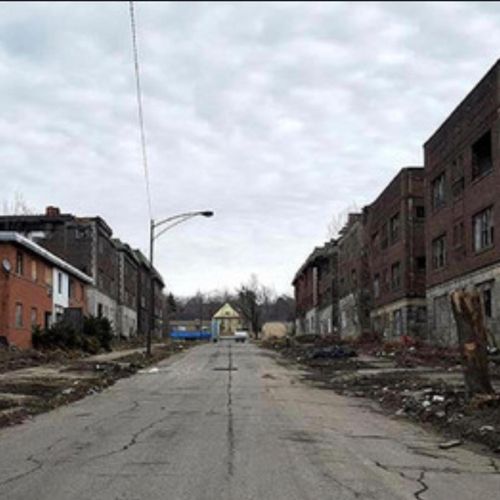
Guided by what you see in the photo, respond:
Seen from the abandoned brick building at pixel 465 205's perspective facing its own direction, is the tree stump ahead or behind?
ahead

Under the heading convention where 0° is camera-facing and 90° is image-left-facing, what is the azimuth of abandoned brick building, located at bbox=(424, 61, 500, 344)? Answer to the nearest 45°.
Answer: approximately 45°

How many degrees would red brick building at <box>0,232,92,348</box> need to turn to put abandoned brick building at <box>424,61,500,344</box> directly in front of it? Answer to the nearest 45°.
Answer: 0° — it already faces it

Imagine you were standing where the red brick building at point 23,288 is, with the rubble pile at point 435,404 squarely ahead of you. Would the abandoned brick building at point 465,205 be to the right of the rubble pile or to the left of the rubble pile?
left

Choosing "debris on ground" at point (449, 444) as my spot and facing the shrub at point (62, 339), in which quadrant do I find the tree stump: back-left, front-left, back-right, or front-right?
front-right

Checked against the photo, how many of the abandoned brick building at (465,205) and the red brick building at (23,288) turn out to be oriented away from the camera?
0

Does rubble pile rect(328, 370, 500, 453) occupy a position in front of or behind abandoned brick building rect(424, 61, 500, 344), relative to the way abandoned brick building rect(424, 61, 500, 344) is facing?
in front

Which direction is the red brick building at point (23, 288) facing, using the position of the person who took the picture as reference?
facing the viewer and to the right of the viewer

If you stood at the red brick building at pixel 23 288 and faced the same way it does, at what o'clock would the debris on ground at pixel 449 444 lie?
The debris on ground is roughly at 1 o'clock from the red brick building.
